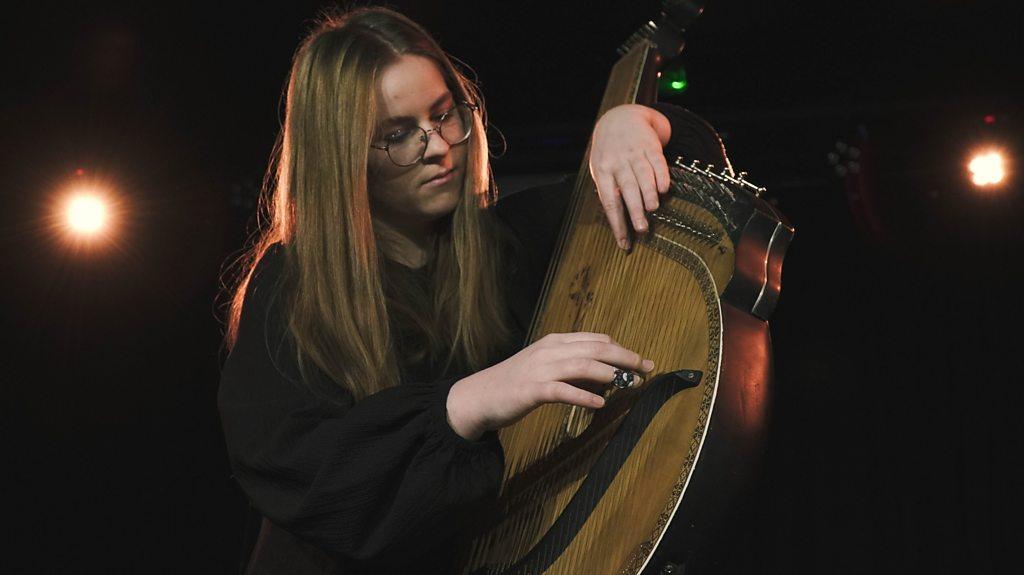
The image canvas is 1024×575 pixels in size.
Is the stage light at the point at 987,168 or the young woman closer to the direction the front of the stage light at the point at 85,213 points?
the young woman

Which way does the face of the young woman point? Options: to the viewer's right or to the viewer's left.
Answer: to the viewer's right

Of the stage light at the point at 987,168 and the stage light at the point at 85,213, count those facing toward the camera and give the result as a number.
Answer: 2

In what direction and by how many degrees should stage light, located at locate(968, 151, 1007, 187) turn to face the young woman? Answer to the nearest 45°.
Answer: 0° — it already faces them

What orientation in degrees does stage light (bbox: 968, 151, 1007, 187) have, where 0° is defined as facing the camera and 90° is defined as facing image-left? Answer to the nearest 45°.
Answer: approximately 0°

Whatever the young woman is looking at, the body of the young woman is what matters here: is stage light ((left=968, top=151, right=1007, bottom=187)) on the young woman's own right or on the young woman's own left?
on the young woman's own left

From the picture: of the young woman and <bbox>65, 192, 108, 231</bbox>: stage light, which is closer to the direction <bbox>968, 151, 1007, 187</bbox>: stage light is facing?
the young woman

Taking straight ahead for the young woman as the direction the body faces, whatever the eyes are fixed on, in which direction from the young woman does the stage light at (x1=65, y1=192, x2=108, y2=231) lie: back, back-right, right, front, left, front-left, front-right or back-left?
back
